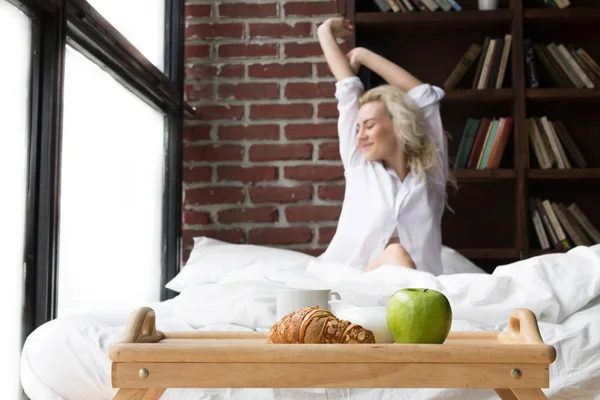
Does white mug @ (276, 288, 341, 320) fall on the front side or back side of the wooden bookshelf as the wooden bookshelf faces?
on the front side

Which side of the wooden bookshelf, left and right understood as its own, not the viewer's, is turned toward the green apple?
front

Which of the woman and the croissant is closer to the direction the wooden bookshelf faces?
the croissant

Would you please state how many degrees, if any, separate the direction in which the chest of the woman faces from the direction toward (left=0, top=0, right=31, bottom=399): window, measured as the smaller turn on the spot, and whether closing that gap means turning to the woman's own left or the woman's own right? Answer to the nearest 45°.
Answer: approximately 45° to the woman's own right

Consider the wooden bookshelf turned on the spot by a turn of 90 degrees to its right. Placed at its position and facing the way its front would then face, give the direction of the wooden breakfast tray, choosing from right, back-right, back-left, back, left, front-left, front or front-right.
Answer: left

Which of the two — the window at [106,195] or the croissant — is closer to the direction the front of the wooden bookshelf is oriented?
the croissant

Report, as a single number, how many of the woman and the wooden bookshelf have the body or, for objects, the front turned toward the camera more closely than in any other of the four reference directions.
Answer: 2

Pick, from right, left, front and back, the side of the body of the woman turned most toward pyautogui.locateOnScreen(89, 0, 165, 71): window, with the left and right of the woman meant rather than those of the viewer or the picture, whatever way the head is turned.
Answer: right

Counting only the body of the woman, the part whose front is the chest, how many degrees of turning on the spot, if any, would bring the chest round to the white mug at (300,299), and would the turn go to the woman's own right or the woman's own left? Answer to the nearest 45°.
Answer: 0° — they already face it

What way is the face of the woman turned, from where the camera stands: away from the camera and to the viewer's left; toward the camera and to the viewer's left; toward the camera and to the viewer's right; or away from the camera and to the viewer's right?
toward the camera and to the viewer's left

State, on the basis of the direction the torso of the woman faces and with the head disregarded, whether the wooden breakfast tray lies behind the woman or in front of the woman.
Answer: in front

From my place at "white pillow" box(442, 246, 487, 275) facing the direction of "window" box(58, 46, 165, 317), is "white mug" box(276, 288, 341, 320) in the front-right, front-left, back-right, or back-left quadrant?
front-left

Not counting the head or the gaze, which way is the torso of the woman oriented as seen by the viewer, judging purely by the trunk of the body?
toward the camera
